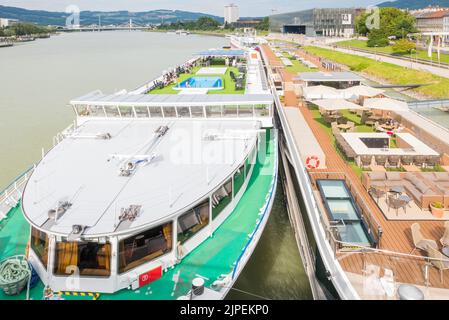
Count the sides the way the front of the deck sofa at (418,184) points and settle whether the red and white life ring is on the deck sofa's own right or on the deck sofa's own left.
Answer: on the deck sofa's own right

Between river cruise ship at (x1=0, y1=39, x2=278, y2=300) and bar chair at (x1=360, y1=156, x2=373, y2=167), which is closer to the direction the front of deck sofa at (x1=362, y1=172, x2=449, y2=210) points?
the river cruise ship

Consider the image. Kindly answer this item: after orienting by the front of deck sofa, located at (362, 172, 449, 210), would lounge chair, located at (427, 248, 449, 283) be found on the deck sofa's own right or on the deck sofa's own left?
on the deck sofa's own left

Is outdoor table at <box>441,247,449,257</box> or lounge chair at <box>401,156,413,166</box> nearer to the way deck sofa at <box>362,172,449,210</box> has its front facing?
the outdoor table

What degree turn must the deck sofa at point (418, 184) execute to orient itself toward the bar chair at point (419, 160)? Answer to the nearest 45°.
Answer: approximately 135° to its right

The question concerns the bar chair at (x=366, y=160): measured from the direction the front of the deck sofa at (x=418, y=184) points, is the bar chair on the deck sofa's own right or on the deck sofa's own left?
on the deck sofa's own right

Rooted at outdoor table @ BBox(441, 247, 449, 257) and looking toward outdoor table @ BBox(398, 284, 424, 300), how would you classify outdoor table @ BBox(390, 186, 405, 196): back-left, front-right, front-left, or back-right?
back-right

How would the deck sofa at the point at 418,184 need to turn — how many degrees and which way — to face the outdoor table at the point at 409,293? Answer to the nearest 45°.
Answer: approximately 45° to its left

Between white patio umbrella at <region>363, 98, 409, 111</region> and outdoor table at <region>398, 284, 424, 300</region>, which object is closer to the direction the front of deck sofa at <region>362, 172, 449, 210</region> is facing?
the outdoor table

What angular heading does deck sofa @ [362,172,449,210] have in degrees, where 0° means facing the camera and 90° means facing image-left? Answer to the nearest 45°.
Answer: approximately 45°

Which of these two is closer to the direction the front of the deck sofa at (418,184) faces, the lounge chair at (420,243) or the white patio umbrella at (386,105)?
the lounge chair
